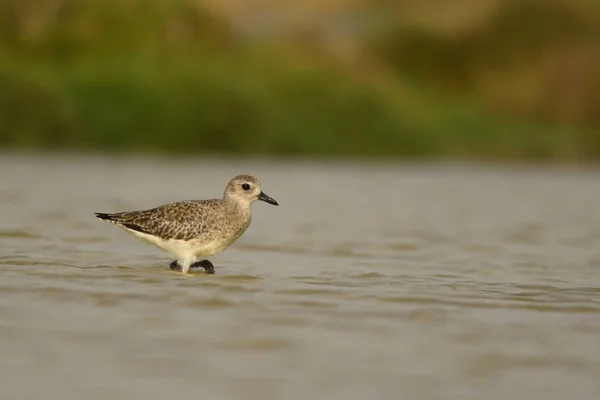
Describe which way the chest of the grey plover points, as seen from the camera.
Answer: to the viewer's right
